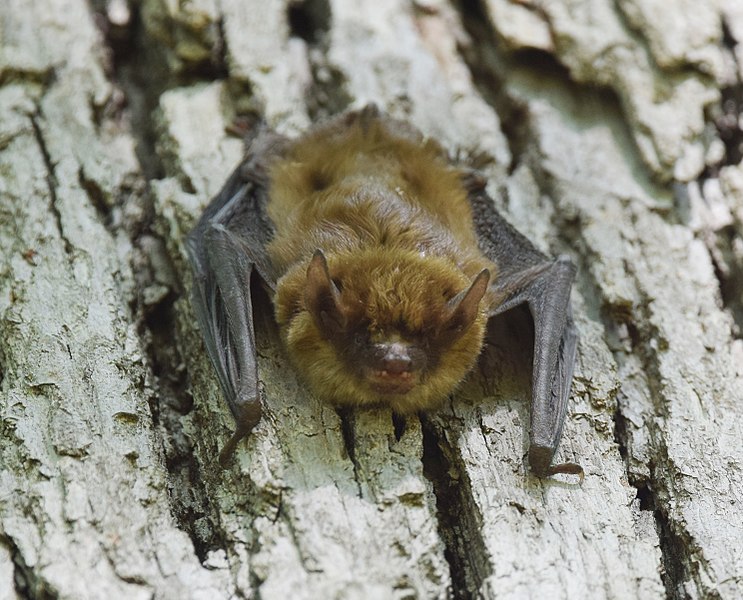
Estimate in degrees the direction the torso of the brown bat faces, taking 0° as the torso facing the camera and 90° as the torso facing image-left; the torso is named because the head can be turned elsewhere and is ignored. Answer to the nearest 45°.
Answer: approximately 0°
